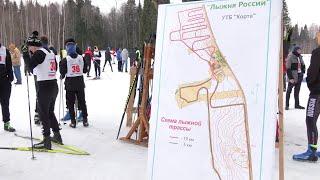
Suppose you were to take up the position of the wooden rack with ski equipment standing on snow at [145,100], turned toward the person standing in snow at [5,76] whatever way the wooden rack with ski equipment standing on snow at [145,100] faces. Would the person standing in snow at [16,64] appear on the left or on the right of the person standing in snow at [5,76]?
right

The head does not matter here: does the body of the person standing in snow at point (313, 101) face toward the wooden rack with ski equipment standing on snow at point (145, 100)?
yes

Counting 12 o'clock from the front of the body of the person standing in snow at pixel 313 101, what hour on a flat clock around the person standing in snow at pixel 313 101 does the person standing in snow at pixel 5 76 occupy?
the person standing in snow at pixel 5 76 is roughly at 12 o'clock from the person standing in snow at pixel 313 101.

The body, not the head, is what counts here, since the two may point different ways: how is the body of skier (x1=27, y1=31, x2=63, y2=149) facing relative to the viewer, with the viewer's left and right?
facing away from the viewer and to the left of the viewer

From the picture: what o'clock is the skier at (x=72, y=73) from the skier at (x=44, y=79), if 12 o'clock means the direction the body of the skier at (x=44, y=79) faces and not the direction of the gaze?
the skier at (x=72, y=73) is roughly at 2 o'clock from the skier at (x=44, y=79).

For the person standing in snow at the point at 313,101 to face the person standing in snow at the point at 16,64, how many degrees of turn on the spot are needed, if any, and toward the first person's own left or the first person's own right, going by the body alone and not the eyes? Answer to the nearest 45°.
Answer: approximately 45° to the first person's own right

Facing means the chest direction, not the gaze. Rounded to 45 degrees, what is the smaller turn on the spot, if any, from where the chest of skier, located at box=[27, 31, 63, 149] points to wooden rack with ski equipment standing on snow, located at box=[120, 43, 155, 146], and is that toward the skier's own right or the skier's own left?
approximately 135° to the skier's own right

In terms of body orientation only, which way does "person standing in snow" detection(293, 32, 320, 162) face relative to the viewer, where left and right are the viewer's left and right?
facing to the left of the viewer

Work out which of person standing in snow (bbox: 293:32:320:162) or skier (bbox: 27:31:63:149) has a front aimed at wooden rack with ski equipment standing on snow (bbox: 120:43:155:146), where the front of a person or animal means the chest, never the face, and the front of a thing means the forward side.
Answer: the person standing in snow
